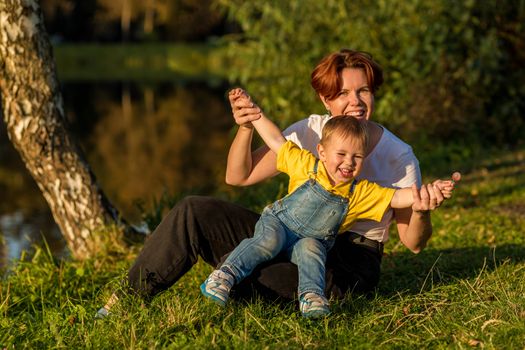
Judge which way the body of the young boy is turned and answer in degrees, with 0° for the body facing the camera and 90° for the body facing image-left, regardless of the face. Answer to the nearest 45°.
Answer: approximately 0°

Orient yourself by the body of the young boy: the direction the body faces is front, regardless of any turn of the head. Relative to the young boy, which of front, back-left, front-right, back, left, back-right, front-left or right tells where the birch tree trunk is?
back-right
